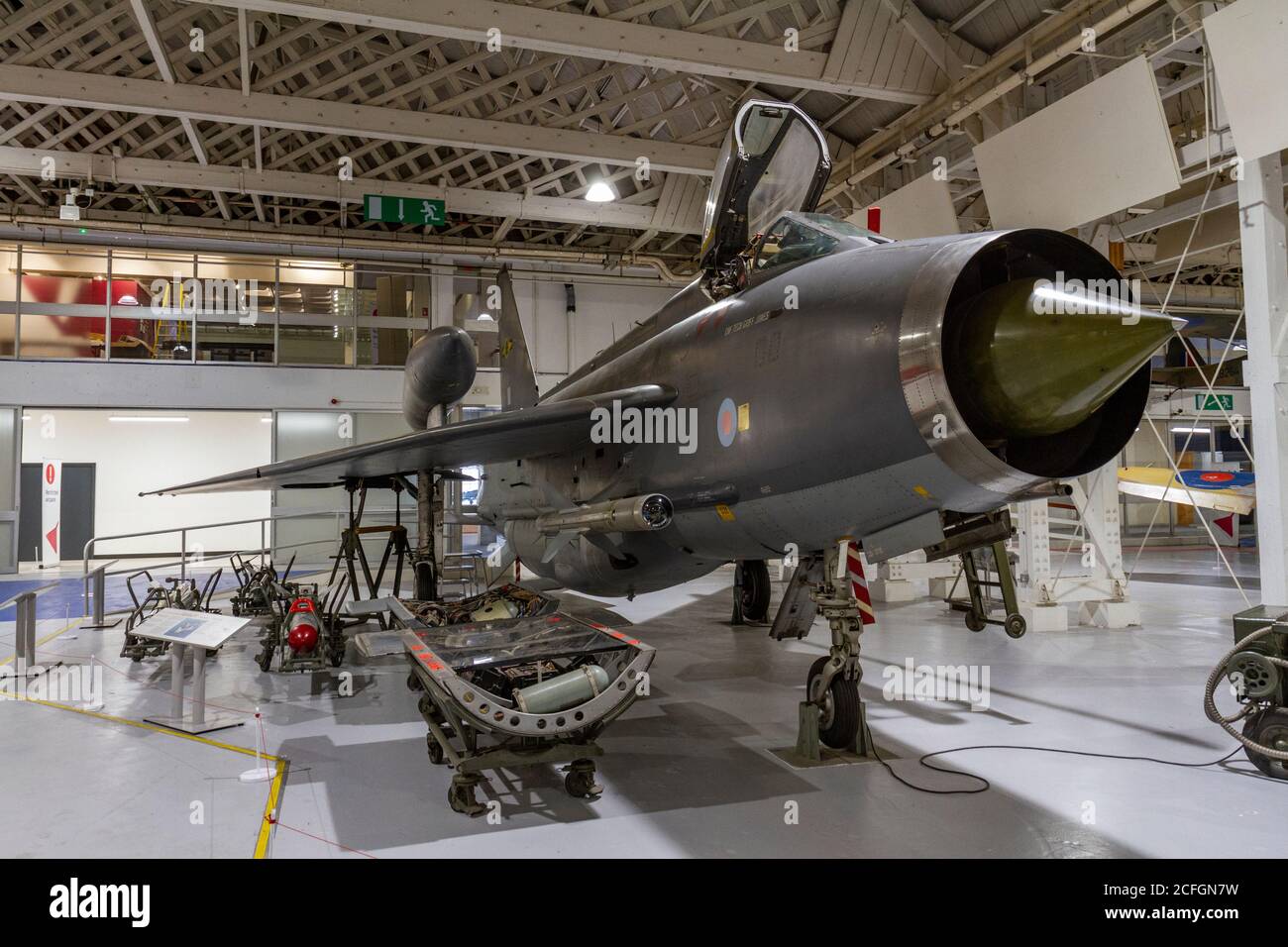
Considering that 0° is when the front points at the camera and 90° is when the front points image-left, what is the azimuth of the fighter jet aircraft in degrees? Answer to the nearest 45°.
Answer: approximately 315°

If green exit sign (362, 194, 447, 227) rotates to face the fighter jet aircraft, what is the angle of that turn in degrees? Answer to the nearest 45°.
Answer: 0° — it already faces it

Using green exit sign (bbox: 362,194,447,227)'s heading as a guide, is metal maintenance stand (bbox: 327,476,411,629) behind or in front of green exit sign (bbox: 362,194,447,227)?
in front

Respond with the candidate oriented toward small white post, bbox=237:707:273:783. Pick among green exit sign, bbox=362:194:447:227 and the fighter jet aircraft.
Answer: the green exit sign

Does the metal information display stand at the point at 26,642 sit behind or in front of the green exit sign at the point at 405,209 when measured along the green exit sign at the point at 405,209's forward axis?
in front

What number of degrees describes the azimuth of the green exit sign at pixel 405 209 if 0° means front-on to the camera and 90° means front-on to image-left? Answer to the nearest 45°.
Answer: approximately 0°

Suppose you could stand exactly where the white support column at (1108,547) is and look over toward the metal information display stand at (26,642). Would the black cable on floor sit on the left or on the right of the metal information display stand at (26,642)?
left

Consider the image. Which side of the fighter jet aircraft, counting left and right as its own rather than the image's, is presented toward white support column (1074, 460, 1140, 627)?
left

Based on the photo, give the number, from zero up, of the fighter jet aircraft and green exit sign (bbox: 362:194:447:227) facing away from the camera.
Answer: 0

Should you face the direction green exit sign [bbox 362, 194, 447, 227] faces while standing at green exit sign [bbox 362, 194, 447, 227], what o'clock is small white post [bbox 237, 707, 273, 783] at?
The small white post is roughly at 12 o'clock from the green exit sign.
